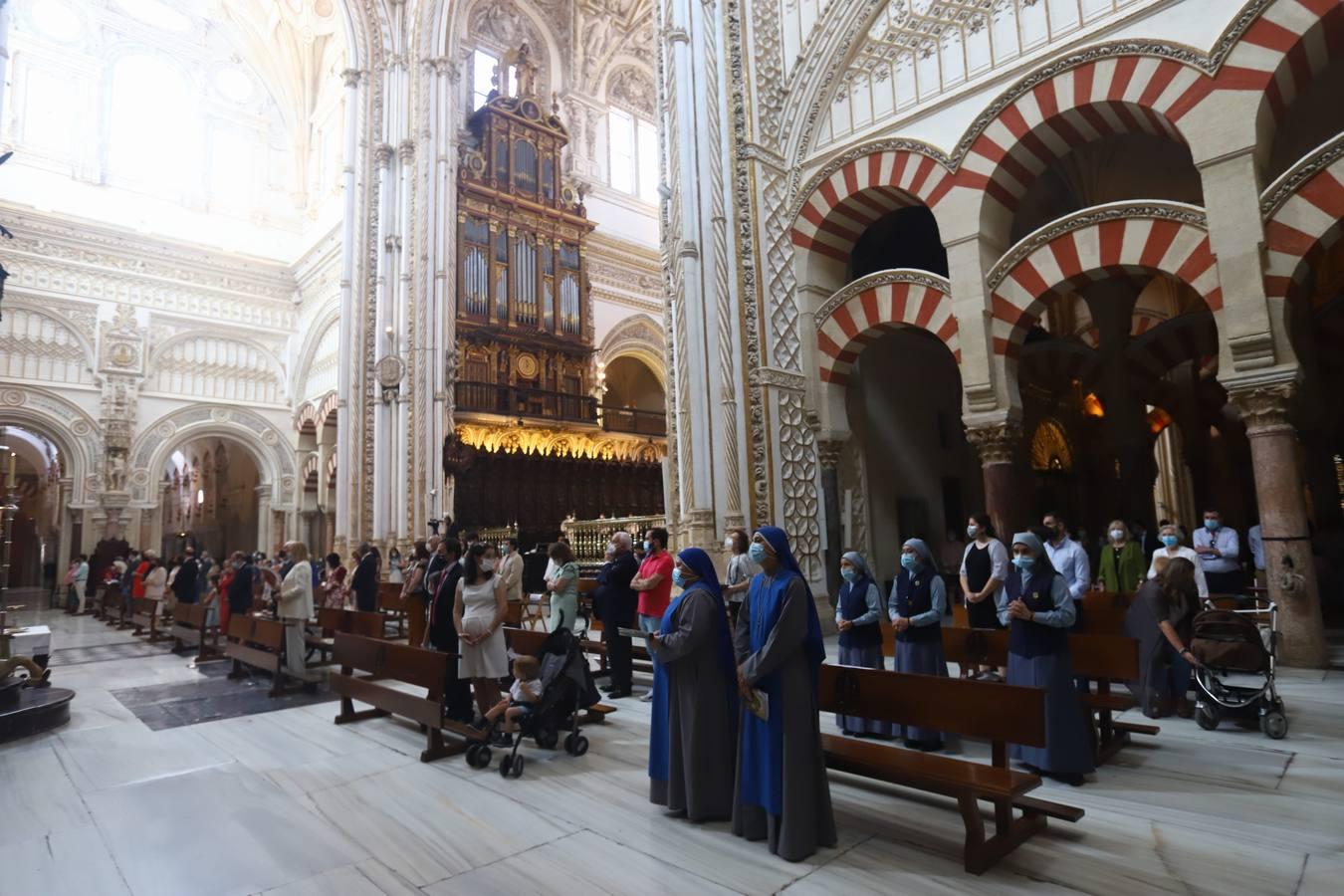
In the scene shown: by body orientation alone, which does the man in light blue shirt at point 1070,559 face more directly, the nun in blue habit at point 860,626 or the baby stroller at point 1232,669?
the nun in blue habit

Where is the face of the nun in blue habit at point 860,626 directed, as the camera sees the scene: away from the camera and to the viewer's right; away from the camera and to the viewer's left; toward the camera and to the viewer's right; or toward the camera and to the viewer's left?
toward the camera and to the viewer's left

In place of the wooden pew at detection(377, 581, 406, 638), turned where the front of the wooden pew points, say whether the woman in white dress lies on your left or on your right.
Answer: on your left

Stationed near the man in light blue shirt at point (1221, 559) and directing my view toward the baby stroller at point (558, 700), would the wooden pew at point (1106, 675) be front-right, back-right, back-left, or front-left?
front-left

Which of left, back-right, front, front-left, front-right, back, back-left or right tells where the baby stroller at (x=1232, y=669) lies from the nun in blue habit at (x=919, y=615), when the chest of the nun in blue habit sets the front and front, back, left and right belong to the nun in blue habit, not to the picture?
back-left

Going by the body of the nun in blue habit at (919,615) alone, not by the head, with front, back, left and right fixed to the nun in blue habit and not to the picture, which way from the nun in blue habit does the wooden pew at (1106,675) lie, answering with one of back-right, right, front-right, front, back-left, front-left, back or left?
back-left

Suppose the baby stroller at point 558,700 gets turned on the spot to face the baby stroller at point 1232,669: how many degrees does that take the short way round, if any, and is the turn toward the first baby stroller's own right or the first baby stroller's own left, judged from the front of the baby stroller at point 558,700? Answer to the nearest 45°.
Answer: approximately 135° to the first baby stroller's own left

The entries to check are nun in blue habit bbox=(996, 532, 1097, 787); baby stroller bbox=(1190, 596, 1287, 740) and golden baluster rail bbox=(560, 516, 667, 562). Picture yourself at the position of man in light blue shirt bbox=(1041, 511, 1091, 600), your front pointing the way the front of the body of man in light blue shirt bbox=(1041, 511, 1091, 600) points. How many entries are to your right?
1

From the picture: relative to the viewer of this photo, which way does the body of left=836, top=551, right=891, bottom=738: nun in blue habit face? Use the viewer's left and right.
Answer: facing the viewer and to the left of the viewer

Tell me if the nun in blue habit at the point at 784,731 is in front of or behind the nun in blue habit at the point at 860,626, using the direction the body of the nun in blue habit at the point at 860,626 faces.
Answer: in front

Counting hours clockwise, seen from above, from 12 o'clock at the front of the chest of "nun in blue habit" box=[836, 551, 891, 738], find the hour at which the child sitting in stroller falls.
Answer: The child sitting in stroller is roughly at 1 o'clock from the nun in blue habit.

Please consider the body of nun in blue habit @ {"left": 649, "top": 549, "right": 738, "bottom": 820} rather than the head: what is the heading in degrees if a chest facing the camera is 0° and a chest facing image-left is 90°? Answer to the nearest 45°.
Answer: approximately 90°

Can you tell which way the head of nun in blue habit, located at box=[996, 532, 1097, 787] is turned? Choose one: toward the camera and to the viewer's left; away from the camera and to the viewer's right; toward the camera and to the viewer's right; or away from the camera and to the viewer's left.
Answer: toward the camera and to the viewer's left

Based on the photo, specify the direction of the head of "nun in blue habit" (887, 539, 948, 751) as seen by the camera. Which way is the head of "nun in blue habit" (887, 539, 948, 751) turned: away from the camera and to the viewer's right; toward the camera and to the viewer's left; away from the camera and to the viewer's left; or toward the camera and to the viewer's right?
toward the camera and to the viewer's left

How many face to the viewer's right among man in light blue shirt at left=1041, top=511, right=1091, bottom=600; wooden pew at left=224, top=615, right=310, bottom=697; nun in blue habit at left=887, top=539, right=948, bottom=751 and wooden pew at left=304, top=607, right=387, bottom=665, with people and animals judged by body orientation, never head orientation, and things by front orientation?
0
